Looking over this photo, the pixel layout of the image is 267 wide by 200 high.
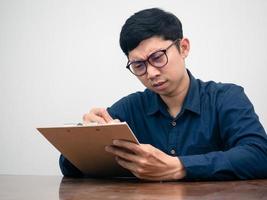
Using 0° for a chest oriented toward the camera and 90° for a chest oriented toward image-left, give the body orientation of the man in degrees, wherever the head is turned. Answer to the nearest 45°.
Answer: approximately 45°
